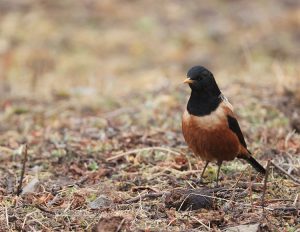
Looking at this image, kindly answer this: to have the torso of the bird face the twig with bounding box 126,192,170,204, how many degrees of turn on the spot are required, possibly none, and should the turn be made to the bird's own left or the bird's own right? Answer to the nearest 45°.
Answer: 0° — it already faces it

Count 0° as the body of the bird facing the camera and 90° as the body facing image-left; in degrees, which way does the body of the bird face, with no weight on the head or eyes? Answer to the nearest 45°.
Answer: approximately 45°
